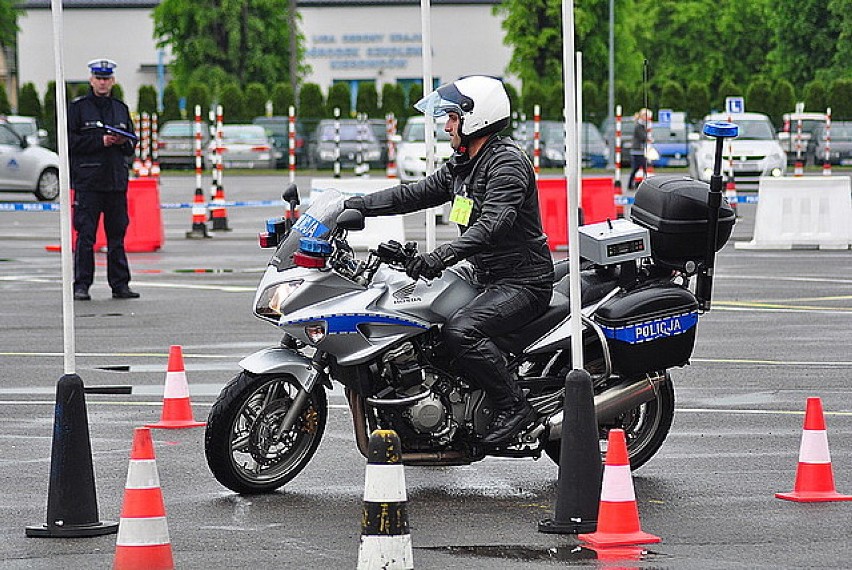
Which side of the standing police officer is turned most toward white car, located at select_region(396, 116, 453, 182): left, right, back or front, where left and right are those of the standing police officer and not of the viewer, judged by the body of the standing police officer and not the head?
back

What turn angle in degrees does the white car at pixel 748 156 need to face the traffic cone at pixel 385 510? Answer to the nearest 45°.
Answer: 0° — it already faces it

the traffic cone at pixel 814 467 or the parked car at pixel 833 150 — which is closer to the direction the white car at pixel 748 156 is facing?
the traffic cone

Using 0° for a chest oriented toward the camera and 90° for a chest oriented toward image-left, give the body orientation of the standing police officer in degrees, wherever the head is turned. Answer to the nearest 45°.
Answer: approximately 0°

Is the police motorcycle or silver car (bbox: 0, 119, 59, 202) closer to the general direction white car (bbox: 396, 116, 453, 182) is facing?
the police motorcycle

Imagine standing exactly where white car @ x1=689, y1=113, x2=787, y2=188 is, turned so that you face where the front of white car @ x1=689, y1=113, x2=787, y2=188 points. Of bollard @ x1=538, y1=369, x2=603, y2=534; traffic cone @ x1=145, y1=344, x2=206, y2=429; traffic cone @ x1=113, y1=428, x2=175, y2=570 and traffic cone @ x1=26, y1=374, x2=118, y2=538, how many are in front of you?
4

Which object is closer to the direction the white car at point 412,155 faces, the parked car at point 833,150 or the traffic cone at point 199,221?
the traffic cone

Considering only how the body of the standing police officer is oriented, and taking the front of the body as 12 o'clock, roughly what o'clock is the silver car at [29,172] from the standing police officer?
The silver car is roughly at 6 o'clock from the standing police officer.

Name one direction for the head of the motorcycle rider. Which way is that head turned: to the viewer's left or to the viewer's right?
to the viewer's left

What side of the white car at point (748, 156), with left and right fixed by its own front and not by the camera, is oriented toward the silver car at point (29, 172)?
right

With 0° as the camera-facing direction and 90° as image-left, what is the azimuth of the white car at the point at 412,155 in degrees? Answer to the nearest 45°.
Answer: approximately 0°

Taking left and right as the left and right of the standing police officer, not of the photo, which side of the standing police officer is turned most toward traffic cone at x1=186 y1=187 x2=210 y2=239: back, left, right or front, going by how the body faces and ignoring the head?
back
